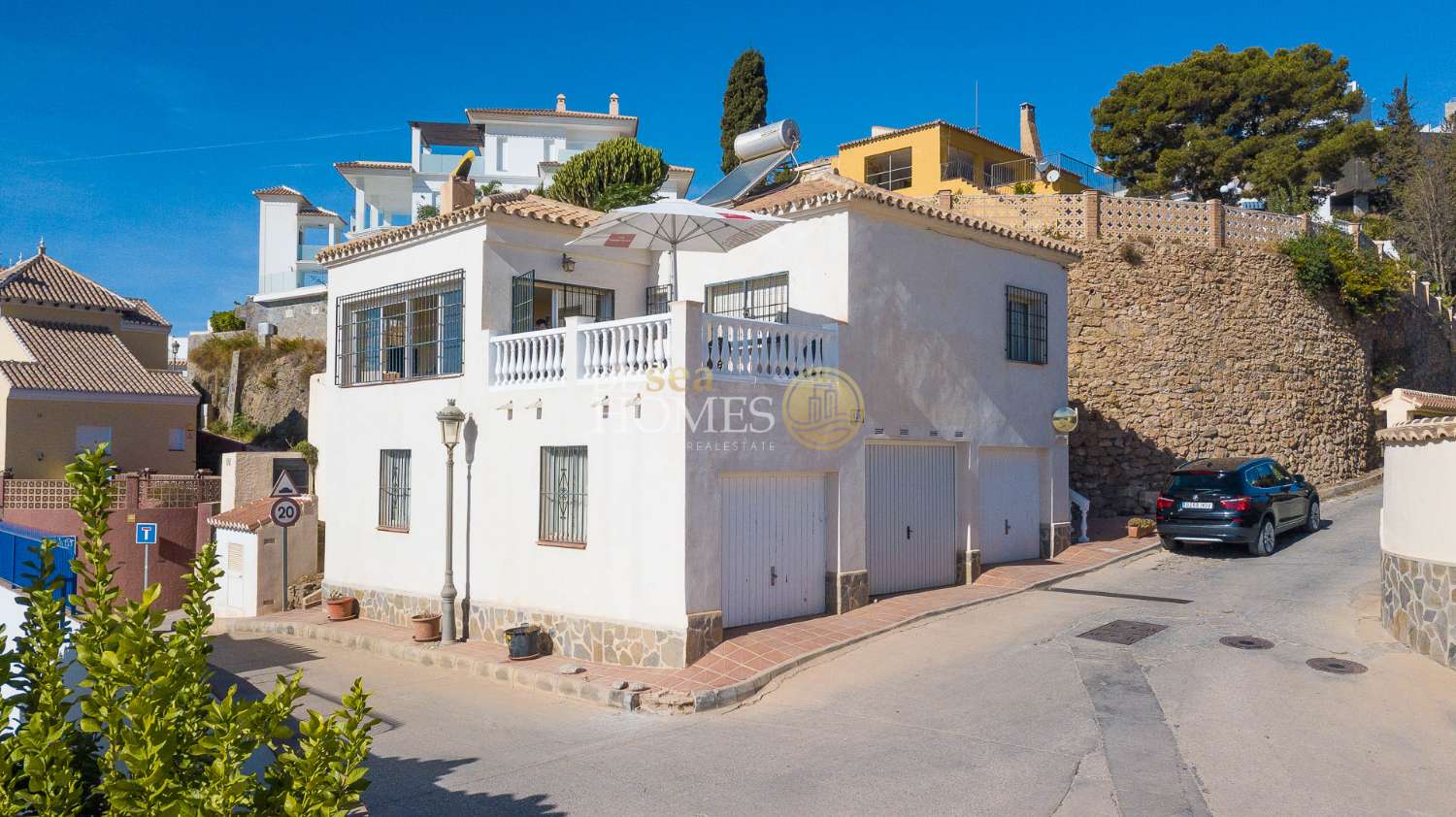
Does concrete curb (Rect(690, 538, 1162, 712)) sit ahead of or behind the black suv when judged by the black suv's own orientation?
behind

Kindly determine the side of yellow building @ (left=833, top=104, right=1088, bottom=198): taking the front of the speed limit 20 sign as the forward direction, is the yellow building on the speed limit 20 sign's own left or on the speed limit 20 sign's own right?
on the speed limit 20 sign's own left

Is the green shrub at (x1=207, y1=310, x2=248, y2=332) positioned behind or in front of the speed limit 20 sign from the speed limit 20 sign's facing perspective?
behind

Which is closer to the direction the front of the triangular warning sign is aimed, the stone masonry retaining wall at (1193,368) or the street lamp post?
the street lamp post

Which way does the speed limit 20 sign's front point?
toward the camera

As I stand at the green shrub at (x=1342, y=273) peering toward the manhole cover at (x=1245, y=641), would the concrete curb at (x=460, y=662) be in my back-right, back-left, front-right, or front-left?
front-right

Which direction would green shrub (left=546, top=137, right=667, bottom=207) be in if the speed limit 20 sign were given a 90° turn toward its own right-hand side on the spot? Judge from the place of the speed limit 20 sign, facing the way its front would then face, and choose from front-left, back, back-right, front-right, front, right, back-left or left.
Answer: back-right

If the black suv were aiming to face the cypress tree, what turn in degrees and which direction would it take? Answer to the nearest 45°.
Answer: approximately 90° to its left

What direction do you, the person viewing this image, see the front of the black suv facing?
facing away from the viewer and to the right of the viewer

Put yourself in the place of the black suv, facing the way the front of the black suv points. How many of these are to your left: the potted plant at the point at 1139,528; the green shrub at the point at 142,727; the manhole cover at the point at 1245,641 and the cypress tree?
2

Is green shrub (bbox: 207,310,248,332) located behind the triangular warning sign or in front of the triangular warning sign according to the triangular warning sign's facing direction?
behind

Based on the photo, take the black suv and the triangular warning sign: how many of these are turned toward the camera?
1

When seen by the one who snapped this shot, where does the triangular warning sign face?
facing the viewer

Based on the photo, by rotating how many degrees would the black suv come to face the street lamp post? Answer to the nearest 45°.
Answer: approximately 180°

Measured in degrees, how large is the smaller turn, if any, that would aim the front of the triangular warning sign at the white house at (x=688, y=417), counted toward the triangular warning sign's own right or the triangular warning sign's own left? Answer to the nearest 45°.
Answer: approximately 45° to the triangular warning sign's own left
